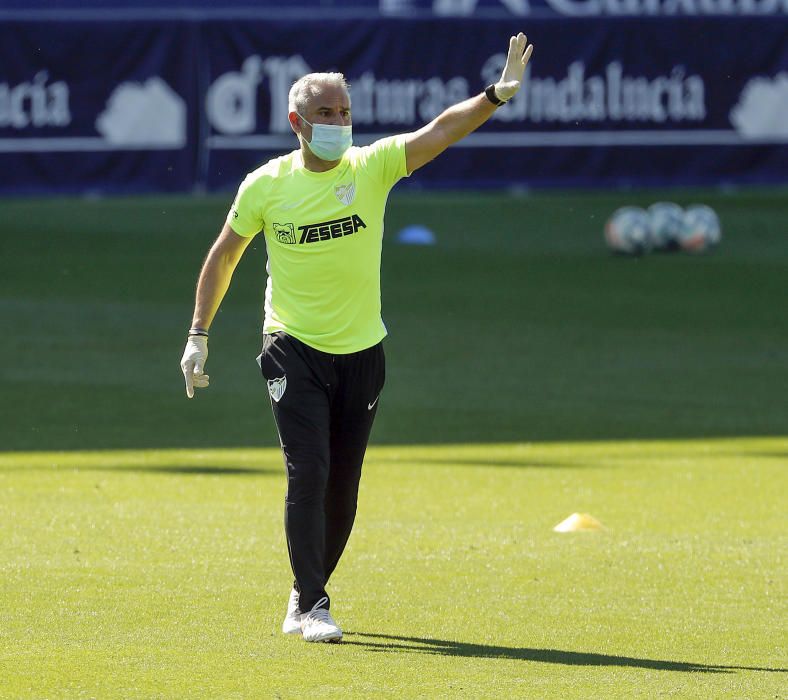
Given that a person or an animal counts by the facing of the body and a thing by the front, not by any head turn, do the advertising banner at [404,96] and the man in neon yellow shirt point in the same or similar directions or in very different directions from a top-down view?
same or similar directions

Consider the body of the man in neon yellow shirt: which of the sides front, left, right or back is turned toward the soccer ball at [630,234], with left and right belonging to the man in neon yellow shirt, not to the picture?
back

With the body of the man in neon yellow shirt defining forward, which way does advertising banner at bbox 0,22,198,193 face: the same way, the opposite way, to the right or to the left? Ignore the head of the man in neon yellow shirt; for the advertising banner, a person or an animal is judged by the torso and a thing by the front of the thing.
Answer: the same way

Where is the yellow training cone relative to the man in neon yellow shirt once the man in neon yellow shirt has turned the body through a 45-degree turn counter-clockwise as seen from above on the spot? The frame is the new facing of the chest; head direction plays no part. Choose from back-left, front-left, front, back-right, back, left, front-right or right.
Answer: left

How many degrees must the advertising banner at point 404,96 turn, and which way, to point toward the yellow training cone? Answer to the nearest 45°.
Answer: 0° — it already faces it

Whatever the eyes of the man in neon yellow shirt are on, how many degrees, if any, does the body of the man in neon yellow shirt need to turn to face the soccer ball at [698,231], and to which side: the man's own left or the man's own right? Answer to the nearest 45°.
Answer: approximately 180°

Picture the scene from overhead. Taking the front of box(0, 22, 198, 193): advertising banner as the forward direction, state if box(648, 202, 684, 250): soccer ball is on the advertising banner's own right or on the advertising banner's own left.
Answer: on the advertising banner's own left

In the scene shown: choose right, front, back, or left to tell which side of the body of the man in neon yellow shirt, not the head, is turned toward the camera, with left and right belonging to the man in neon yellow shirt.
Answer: front

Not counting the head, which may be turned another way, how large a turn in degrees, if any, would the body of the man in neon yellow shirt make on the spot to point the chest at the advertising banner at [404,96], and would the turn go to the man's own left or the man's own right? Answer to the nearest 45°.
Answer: approximately 180°

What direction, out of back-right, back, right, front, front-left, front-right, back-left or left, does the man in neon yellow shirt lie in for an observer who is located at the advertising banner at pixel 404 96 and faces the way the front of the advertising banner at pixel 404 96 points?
front

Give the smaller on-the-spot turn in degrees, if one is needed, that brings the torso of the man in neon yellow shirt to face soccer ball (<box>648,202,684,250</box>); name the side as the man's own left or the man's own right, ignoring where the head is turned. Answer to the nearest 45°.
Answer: approximately 180°

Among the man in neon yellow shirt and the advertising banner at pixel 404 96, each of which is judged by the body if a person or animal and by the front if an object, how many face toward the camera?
2

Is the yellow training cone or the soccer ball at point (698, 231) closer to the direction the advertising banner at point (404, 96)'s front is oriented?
the yellow training cone

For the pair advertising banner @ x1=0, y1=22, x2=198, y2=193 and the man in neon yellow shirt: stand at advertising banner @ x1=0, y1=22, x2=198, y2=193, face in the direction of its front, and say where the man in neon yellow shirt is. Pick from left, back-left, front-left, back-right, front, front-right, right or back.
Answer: front

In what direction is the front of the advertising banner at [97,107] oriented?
toward the camera

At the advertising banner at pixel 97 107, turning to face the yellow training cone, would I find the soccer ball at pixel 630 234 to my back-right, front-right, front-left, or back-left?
front-left
